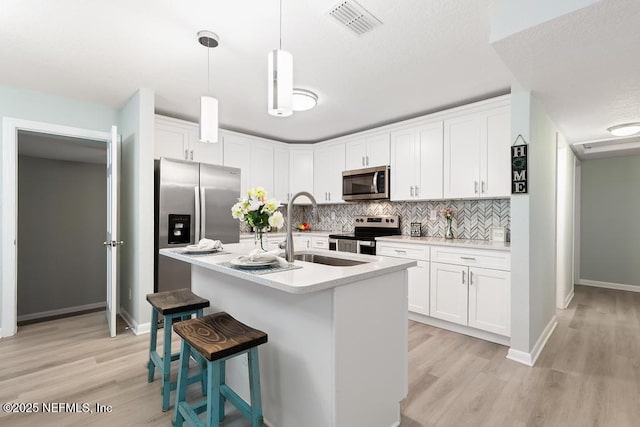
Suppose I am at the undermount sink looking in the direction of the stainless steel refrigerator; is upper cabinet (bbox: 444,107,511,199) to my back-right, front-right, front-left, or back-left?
back-right

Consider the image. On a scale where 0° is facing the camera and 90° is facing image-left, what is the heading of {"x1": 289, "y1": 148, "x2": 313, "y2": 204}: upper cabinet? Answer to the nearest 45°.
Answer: approximately 0°

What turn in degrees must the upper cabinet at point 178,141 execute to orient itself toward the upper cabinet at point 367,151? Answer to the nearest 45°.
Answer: approximately 45° to its left

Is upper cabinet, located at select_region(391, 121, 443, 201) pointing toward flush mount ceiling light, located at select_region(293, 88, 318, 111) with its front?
yes
